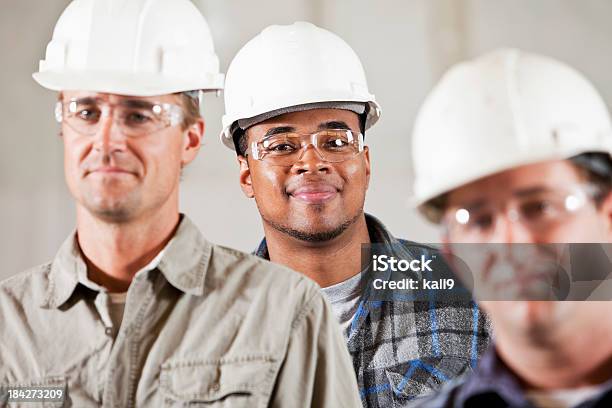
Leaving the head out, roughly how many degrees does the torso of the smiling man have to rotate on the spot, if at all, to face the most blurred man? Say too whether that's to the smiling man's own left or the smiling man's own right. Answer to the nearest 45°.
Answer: approximately 45° to the smiling man's own left

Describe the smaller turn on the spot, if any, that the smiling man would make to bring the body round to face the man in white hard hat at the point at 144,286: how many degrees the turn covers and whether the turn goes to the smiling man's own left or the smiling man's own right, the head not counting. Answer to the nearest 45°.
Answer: approximately 90° to the smiling man's own right

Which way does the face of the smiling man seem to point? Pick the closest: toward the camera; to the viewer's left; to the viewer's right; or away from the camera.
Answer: toward the camera

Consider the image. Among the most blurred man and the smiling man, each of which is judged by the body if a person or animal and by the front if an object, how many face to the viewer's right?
0

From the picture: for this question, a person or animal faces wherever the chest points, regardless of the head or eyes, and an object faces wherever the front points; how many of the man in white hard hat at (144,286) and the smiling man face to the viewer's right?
0

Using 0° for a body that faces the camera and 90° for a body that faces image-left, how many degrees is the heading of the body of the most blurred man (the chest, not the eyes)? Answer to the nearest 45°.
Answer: approximately 45°

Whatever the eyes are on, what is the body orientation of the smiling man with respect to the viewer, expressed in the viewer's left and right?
facing the viewer

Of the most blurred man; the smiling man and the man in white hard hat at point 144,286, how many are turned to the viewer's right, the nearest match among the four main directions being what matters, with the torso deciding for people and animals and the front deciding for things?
0

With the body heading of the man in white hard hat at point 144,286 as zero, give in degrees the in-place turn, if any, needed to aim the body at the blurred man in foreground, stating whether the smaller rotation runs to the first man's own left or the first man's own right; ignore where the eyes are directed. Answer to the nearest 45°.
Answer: approximately 90° to the first man's own left

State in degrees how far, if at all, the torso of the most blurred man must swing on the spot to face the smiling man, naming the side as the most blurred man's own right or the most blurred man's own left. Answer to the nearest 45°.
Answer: approximately 90° to the most blurred man's own right
